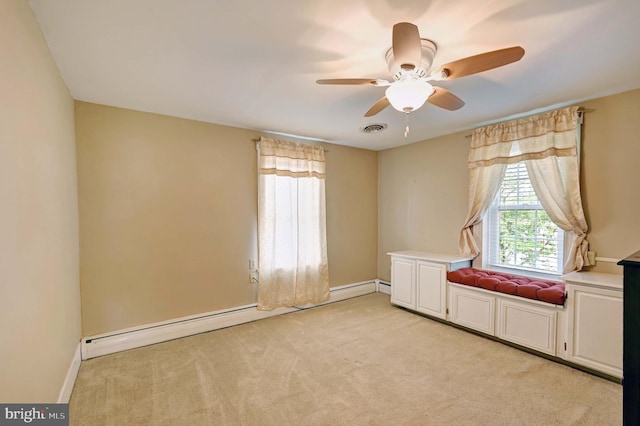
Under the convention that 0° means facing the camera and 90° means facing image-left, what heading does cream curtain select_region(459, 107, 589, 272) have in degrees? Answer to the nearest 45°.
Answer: approximately 45°

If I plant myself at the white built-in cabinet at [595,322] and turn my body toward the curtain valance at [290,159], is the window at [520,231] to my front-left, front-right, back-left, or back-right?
front-right

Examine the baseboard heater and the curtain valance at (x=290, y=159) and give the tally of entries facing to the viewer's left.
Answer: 0

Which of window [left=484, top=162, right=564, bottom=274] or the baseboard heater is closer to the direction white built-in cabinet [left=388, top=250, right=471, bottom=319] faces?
the baseboard heater

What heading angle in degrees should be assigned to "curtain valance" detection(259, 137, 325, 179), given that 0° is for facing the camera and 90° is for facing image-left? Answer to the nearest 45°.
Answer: approximately 315°

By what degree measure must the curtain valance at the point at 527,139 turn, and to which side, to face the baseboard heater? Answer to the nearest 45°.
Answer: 0° — it already faces it

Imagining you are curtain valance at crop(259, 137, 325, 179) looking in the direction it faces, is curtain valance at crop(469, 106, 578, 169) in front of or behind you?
in front

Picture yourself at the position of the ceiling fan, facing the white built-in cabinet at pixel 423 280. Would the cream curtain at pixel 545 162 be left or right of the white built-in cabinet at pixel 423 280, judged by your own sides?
right

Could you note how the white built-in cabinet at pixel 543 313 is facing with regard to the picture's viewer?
facing the viewer and to the left of the viewer

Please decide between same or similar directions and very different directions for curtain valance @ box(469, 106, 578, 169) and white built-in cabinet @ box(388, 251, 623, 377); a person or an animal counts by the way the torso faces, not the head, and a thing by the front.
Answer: same or similar directions

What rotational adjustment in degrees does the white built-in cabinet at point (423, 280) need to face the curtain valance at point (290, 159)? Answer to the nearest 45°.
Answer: approximately 45° to its right
